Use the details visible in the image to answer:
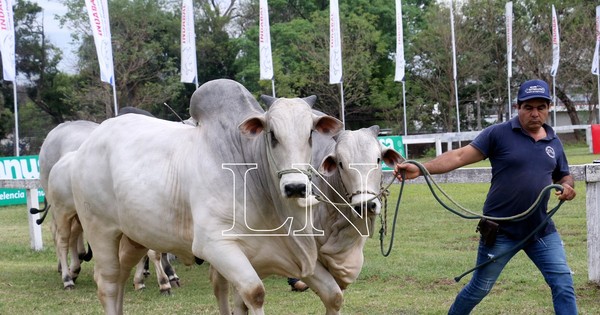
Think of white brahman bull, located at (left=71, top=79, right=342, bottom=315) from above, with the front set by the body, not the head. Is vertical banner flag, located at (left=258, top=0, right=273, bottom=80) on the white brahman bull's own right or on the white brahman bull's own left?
on the white brahman bull's own left

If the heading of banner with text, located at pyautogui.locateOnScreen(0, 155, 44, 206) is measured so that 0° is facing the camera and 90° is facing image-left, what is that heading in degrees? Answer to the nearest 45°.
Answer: approximately 0°

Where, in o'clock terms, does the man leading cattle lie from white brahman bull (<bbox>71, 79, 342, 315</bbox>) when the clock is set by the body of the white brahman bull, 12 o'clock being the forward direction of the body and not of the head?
The man leading cattle is roughly at 11 o'clock from the white brahman bull.

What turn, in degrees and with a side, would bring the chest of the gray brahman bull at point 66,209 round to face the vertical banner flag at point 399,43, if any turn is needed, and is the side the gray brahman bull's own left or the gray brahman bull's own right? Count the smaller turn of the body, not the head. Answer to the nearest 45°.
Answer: approximately 90° to the gray brahman bull's own left

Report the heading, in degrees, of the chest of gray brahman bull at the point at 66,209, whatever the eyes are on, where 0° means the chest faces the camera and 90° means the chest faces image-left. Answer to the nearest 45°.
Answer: approximately 315°

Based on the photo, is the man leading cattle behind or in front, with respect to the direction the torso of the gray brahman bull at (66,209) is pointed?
in front

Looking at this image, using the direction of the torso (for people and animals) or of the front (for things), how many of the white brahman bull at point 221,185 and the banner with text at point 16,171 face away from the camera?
0
